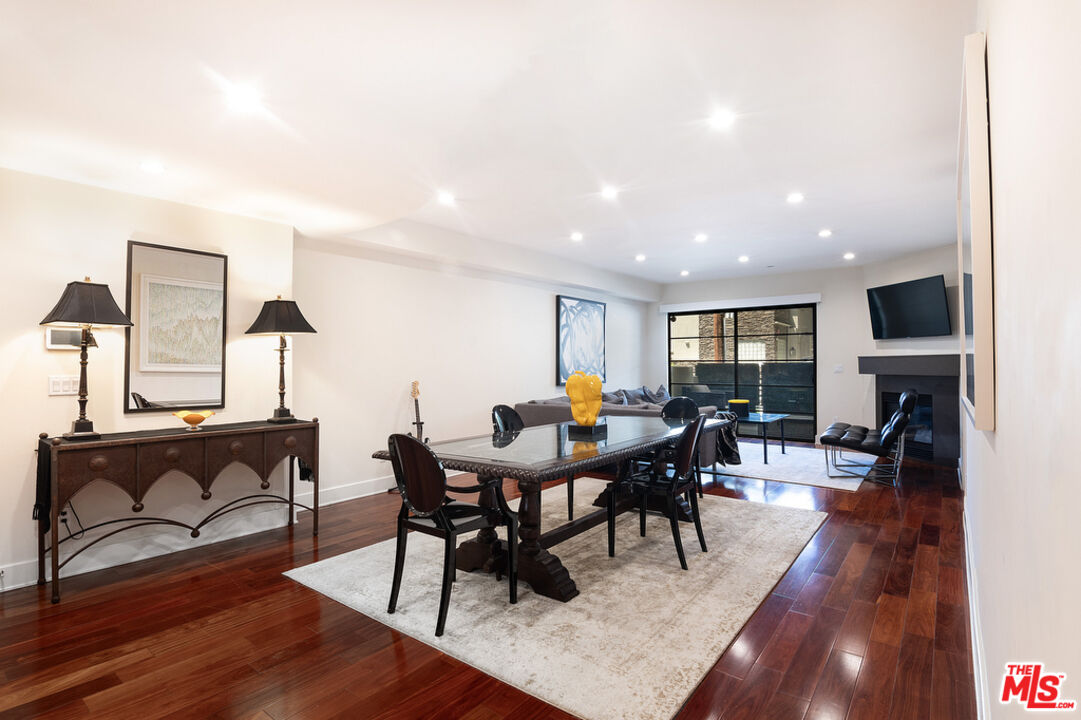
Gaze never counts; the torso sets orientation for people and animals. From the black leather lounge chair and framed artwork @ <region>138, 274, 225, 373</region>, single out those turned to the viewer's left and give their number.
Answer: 1

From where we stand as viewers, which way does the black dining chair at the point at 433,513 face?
facing away from the viewer and to the right of the viewer

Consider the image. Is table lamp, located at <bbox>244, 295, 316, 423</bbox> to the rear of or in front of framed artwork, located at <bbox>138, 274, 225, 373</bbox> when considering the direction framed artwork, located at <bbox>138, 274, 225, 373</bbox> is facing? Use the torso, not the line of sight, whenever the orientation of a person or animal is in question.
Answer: in front

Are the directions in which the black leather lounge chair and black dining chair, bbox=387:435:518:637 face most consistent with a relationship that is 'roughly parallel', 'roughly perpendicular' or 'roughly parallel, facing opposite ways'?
roughly perpendicular

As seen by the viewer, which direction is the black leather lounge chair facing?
to the viewer's left

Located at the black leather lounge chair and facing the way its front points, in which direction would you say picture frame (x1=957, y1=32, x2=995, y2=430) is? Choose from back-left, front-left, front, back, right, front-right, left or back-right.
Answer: left

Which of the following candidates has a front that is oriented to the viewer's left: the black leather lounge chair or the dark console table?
the black leather lounge chair

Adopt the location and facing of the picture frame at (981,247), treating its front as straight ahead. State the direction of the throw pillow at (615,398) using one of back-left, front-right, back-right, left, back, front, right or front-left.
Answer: front-right

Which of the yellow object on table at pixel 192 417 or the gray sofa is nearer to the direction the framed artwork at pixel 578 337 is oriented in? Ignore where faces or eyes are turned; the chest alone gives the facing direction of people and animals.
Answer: the gray sofa

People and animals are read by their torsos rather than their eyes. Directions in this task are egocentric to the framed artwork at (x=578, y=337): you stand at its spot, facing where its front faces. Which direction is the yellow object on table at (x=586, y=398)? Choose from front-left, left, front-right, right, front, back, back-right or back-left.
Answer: front-right

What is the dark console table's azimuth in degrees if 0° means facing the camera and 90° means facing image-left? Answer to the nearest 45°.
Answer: approximately 315°

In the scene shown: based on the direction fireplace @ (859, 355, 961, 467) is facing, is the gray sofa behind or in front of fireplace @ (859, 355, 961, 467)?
in front

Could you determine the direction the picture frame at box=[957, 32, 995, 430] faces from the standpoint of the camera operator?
facing to the left of the viewer

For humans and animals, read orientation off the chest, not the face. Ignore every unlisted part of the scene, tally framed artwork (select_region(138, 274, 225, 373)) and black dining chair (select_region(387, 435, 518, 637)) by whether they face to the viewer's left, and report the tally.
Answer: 0
